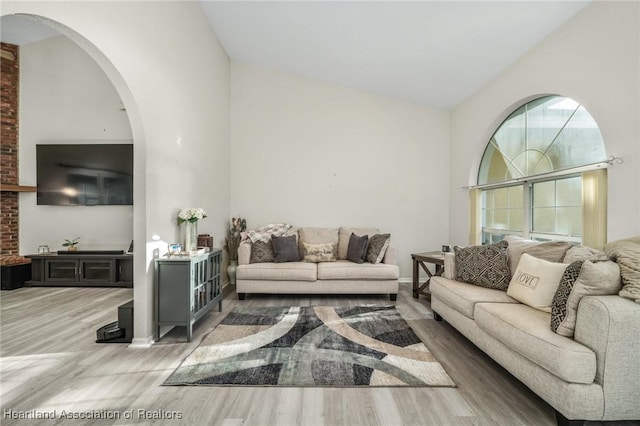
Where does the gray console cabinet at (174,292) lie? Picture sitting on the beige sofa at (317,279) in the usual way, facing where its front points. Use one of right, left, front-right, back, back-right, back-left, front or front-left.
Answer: front-right

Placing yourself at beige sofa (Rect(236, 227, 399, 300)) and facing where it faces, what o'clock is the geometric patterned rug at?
The geometric patterned rug is roughly at 12 o'clock from the beige sofa.

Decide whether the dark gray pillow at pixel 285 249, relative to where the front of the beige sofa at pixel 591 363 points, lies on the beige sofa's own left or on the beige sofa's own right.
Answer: on the beige sofa's own right

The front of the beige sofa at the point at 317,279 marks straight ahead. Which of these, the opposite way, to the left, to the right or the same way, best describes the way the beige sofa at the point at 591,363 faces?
to the right

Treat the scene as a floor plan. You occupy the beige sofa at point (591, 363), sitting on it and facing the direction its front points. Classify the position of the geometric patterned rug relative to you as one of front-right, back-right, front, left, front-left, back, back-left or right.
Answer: front-right

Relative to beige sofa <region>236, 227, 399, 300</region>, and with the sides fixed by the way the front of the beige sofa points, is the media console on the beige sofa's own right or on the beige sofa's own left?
on the beige sofa's own right

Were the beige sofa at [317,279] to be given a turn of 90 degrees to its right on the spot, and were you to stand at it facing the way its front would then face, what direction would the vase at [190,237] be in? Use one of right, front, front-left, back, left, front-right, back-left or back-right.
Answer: front-left

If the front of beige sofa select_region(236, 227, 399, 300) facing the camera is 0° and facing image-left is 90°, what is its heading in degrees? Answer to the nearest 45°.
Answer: approximately 0°

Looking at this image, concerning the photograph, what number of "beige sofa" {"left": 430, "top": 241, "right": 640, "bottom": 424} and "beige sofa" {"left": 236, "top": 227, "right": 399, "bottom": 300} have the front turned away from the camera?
0

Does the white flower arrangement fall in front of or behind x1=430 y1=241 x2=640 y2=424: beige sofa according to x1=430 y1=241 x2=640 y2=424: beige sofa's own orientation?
in front

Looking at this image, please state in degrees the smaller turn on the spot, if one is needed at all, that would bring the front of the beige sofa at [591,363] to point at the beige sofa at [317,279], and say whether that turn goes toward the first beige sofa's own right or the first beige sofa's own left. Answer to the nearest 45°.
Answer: approximately 90° to the first beige sofa's own right

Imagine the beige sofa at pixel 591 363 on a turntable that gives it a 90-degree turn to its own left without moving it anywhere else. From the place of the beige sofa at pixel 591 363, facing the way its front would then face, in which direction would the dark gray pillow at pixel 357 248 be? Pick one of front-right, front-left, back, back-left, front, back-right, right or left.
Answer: back

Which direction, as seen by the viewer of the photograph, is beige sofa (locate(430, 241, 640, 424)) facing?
facing the viewer and to the left of the viewer

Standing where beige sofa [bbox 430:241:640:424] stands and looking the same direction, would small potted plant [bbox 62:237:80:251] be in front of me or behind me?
in front
